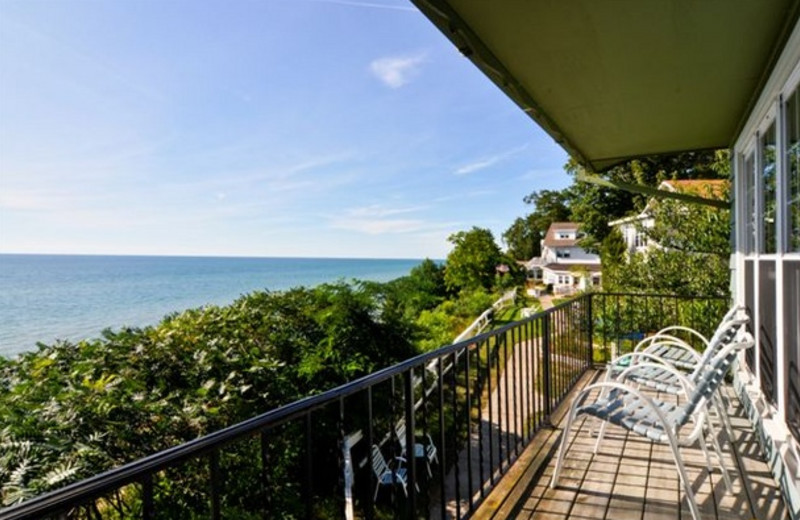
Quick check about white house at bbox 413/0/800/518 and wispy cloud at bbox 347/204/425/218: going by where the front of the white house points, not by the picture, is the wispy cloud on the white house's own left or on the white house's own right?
on the white house's own right

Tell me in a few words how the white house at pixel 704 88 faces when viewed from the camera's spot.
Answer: facing to the left of the viewer

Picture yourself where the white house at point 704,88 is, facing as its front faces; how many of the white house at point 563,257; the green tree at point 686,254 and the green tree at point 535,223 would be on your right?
3

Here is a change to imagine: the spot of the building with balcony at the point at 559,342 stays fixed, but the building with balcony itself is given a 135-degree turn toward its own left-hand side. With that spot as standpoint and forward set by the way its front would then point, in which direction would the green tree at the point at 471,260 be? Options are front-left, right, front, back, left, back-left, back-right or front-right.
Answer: back-left

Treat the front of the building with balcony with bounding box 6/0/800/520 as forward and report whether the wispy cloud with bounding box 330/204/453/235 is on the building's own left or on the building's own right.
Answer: on the building's own right

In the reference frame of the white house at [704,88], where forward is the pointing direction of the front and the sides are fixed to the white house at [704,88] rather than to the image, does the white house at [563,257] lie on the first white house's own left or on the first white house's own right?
on the first white house's own right

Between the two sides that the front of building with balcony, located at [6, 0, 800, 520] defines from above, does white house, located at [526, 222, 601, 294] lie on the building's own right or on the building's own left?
on the building's own right

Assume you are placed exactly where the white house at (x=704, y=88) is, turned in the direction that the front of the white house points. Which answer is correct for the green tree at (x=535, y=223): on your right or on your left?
on your right

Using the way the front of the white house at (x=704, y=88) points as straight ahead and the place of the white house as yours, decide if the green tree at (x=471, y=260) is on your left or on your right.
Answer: on your right

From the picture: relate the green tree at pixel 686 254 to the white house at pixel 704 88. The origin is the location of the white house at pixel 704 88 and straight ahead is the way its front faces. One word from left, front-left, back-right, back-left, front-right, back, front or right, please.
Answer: right

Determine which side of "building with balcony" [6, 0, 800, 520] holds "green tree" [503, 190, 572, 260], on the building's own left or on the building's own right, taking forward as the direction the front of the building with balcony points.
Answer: on the building's own right
